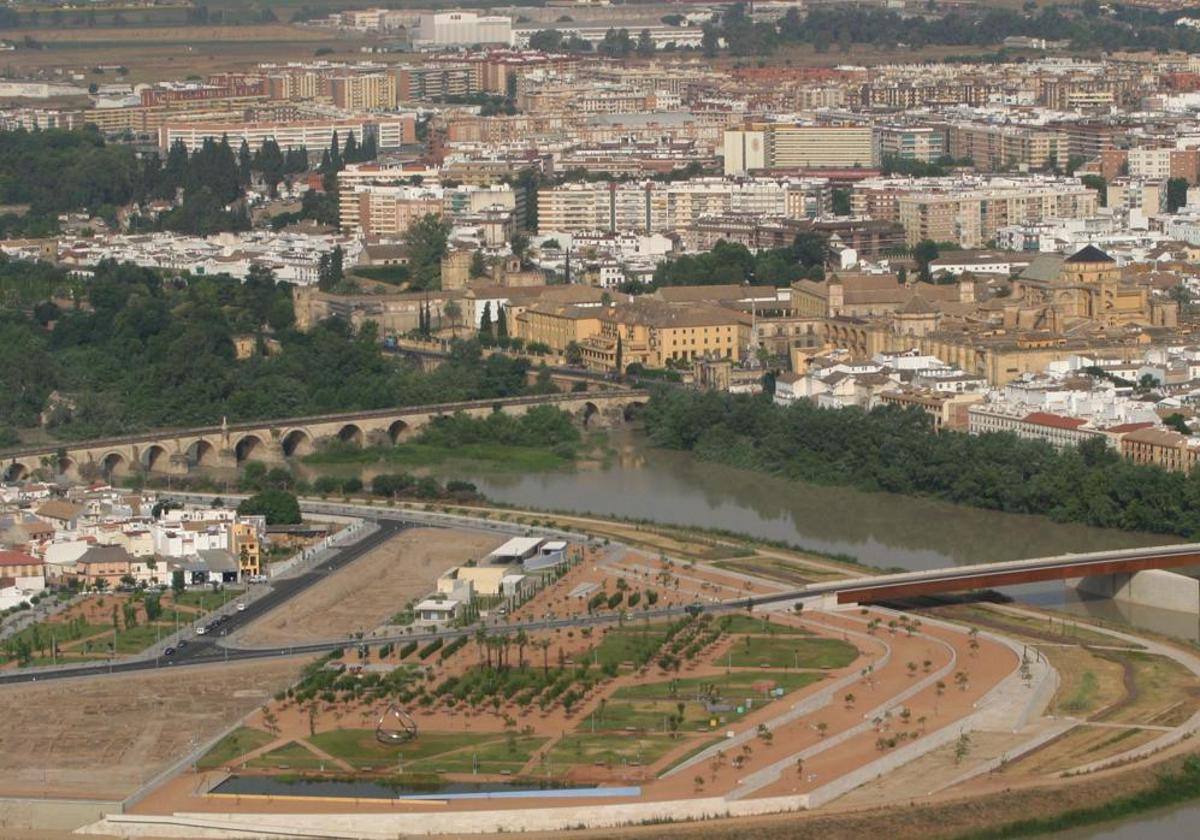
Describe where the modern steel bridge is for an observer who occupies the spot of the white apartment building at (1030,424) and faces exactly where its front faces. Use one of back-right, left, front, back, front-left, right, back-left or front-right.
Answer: front-left

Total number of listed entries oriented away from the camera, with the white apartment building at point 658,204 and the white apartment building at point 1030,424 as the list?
0

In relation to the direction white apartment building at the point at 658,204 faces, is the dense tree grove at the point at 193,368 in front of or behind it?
in front

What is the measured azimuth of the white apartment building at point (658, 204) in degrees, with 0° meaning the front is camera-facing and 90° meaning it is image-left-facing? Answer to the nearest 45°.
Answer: approximately 0°

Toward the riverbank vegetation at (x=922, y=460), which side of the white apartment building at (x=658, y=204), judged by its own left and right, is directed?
front

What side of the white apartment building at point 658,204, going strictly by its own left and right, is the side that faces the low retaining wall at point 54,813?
front

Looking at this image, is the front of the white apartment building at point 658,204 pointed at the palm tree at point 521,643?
yes

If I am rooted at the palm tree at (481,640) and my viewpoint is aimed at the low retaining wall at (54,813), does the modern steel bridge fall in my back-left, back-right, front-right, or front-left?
back-left

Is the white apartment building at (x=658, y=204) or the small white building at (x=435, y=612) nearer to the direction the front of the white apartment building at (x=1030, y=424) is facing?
the small white building

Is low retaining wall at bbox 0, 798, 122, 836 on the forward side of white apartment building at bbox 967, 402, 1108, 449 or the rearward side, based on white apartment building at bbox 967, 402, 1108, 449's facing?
on the forward side

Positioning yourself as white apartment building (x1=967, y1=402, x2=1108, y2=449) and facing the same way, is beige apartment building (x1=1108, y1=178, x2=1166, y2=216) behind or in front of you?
behind

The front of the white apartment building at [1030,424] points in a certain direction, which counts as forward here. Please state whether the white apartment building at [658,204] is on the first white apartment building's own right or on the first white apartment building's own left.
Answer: on the first white apartment building's own right

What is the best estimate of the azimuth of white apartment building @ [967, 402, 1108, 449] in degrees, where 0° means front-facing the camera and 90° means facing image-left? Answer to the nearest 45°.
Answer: approximately 45°

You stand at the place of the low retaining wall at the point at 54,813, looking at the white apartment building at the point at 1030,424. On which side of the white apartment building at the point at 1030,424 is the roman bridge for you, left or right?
left
